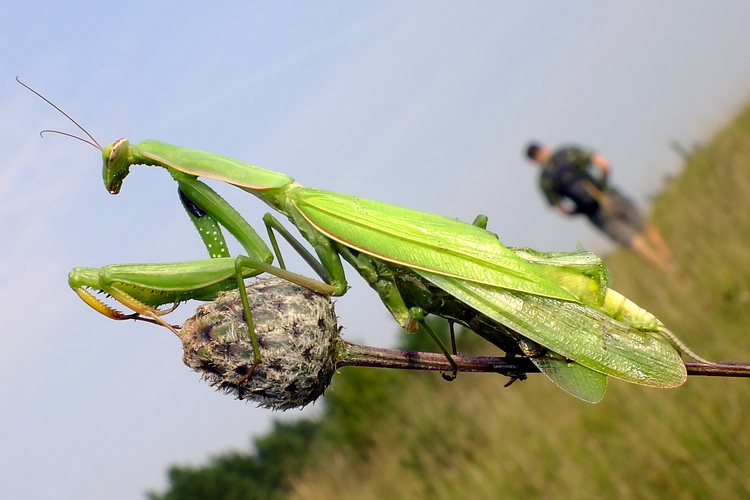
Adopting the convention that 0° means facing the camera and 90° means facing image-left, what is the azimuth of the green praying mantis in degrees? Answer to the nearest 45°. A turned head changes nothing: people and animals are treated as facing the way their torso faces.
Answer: approximately 90°

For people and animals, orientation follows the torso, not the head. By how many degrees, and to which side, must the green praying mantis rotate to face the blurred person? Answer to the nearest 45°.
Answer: approximately 135° to its right
